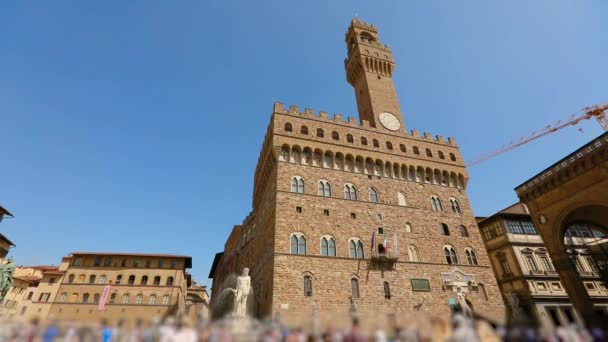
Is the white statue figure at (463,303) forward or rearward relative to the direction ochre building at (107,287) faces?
forward

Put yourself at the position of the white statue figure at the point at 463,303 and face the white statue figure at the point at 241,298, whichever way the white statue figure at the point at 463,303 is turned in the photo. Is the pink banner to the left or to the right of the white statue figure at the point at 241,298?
right

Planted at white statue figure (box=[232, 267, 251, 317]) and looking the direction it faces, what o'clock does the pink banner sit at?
The pink banner is roughly at 5 o'clock from the white statue figure.

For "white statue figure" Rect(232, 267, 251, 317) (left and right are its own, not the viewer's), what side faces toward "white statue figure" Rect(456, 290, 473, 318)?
left

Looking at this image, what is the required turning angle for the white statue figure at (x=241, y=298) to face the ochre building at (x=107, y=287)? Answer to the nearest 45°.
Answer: approximately 135° to its right

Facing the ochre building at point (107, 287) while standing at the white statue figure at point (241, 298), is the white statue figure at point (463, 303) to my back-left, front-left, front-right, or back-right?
back-right

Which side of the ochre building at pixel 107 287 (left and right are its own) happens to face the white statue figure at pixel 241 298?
front

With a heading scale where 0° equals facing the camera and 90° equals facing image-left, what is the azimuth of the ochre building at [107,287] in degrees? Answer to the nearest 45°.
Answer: approximately 0°

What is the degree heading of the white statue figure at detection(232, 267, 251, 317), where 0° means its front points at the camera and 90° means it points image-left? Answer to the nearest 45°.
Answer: approximately 0°
